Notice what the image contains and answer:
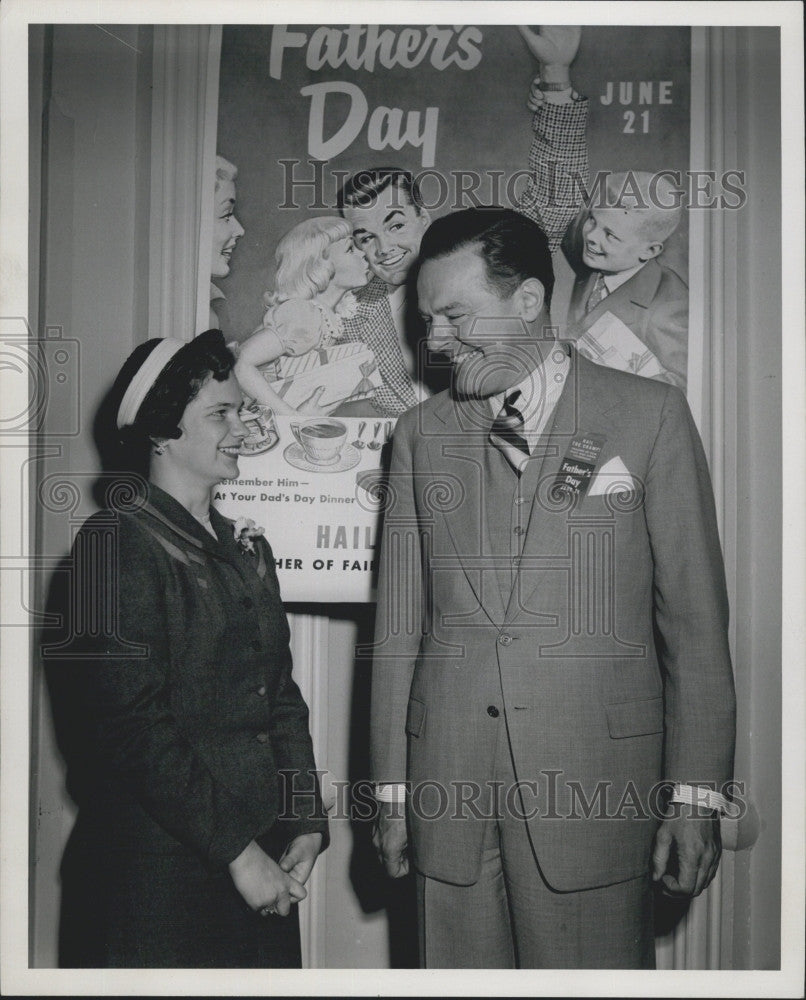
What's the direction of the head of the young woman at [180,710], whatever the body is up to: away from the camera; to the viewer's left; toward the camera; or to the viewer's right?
to the viewer's right

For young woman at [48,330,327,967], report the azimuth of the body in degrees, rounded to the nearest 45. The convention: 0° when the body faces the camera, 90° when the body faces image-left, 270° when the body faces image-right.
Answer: approximately 315°

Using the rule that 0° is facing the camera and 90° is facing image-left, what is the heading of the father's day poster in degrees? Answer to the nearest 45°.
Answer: approximately 0°
